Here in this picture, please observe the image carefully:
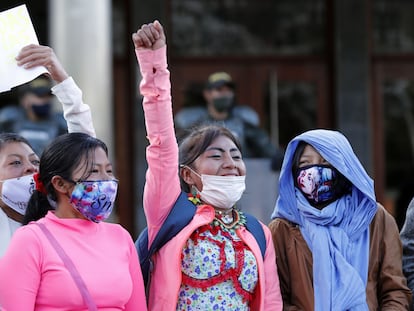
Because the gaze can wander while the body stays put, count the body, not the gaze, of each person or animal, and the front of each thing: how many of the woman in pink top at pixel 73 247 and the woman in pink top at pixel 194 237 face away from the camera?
0

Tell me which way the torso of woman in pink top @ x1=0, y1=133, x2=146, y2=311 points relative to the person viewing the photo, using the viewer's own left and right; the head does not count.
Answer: facing the viewer and to the right of the viewer

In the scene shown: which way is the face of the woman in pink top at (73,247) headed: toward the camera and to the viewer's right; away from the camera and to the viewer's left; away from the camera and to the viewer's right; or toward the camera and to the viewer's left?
toward the camera and to the viewer's right

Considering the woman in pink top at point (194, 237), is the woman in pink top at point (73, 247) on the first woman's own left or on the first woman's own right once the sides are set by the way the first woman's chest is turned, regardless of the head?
on the first woman's own right

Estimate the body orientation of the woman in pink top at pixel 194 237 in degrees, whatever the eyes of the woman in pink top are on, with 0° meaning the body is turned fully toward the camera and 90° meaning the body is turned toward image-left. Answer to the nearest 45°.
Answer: approximately 315°
